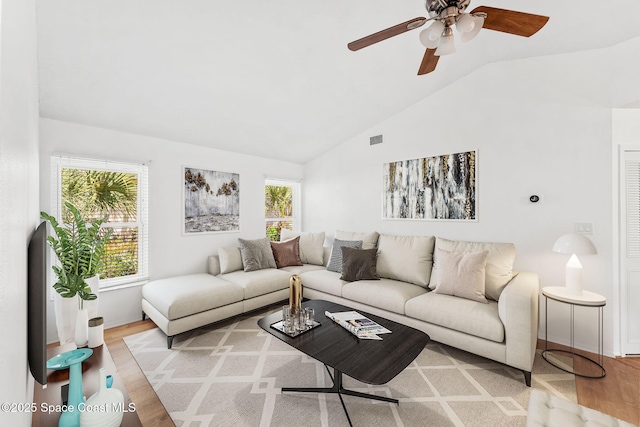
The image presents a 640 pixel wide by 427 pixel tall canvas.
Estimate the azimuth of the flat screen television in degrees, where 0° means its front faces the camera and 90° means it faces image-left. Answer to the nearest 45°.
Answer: approximately 270°

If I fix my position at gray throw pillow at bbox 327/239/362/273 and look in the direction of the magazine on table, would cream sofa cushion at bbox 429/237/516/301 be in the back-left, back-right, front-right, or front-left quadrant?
front-left

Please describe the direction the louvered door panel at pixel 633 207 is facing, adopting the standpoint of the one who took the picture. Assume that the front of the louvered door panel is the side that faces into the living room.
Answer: facing the viewer

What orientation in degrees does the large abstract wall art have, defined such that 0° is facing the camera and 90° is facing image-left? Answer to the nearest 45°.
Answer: approximately 45°

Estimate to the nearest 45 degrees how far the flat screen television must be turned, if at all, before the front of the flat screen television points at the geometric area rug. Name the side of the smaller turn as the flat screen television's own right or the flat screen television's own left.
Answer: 0° — it already faces it

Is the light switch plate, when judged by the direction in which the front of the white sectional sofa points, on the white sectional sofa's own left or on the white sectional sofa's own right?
on the white sectional sofa's own left

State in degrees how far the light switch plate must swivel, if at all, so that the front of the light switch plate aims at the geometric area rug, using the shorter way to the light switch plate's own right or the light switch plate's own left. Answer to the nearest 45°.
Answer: approximately 45° to the light switch plate's own right

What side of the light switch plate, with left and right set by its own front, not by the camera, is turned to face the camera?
front

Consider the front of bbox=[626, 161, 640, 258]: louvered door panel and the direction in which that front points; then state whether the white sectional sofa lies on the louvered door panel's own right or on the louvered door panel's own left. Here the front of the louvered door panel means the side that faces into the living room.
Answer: on the louvered door panel's own right

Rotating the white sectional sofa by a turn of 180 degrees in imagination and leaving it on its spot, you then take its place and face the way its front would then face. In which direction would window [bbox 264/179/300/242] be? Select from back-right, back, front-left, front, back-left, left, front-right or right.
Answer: left

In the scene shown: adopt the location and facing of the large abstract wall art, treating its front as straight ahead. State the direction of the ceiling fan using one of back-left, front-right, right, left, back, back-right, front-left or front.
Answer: front-left
